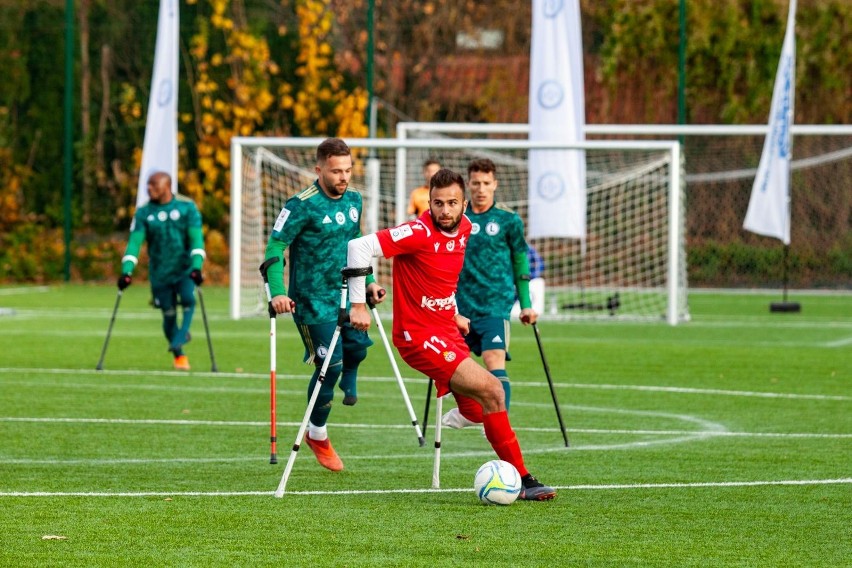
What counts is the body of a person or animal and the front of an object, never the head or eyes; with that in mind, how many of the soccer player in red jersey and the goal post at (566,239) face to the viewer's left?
0

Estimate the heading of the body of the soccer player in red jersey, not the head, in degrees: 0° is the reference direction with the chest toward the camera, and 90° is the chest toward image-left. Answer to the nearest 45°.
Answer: approximately 315°

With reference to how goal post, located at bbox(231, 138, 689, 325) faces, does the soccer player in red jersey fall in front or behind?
in front

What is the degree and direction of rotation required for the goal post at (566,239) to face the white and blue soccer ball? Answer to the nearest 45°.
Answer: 0° — it already faces it

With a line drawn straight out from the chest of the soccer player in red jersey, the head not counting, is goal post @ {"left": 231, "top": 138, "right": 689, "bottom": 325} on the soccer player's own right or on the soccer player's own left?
on the soccer player's own left

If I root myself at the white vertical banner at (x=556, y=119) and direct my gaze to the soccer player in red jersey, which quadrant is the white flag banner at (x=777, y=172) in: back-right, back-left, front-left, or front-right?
back-left

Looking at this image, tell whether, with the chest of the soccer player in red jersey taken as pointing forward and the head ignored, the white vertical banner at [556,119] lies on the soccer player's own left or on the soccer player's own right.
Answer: on the soccer player's own left

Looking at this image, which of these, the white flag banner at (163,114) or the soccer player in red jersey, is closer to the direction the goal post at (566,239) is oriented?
the soccer player in red jersey

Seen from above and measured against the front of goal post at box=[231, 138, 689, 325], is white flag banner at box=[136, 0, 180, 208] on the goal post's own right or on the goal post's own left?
on the goal post's own right

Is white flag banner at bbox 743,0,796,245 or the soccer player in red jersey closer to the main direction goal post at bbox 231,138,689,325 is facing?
the soccer player in red jersey
